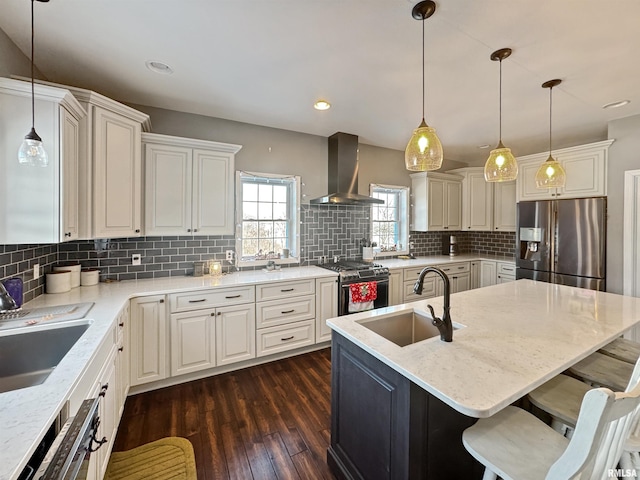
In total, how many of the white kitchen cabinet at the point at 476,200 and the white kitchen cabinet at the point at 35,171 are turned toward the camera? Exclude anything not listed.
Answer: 1

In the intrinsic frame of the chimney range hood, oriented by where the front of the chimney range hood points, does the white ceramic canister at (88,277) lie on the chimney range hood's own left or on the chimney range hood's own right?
on the chimney range hood's own right

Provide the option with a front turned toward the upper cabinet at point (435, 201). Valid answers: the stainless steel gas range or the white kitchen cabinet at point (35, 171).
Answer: the white kitchen cabinet

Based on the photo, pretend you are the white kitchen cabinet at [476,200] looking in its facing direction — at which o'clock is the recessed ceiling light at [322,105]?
The recessed ceiling light is roughly at 1 o'clock from the white kitchen cabinet.

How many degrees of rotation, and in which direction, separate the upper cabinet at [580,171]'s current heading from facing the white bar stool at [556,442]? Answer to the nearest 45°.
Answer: approximately 45° to its left

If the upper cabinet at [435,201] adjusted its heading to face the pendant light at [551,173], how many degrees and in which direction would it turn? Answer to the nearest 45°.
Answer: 0° — it already faces it

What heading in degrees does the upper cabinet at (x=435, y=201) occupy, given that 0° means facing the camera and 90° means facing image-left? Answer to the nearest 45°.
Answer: approximately 315°

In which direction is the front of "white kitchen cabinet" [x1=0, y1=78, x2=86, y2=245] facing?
to the viewer's right

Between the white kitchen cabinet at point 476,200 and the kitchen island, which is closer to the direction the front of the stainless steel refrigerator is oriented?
the kitchen island

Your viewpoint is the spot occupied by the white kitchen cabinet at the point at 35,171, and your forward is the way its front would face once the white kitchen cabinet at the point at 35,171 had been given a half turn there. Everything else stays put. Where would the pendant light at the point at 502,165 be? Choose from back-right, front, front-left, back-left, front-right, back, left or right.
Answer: back-left
